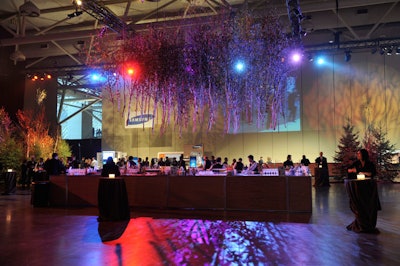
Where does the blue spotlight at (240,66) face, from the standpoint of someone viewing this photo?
facing the viewer

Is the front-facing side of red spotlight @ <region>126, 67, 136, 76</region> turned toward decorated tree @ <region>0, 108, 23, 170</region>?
no

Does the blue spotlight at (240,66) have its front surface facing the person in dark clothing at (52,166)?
no

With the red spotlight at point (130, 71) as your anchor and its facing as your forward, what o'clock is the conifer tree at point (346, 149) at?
The conifer tree is roughly at 8 o'clock from the red spotlight.

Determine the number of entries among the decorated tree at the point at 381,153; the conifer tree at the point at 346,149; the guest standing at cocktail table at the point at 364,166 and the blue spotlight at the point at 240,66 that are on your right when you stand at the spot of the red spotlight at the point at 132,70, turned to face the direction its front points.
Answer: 0

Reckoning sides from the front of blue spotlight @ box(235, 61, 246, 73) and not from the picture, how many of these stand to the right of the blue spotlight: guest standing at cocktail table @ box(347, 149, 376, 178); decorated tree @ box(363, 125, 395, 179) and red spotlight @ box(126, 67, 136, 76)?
1

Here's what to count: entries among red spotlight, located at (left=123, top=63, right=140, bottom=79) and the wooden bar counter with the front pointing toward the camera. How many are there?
2

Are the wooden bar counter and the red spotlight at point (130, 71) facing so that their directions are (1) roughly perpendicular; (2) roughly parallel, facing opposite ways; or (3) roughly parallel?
roughly parallel

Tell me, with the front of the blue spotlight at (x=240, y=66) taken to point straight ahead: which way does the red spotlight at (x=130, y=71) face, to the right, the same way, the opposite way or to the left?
the same way

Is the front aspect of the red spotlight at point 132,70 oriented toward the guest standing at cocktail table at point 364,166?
no

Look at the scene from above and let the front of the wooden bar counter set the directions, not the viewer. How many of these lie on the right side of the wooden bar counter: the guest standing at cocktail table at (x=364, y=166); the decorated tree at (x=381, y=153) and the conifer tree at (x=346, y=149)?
0

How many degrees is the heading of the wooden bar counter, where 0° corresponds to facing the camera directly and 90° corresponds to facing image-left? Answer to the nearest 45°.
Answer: approximately 0°

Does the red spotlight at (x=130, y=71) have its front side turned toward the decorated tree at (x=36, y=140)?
no

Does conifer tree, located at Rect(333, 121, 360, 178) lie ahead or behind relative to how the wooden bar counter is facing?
behind

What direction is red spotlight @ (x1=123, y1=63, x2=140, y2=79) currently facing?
toward the camera

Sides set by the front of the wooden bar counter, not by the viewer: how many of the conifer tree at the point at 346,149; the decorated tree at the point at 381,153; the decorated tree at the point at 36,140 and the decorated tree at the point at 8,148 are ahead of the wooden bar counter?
0
